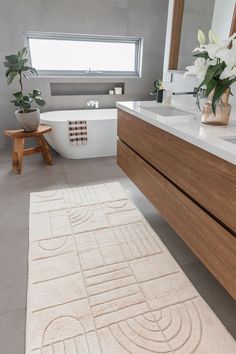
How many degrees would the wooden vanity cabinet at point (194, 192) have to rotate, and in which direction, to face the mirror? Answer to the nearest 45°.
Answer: approximately 135° to its right

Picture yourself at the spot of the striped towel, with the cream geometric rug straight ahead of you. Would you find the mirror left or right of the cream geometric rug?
left

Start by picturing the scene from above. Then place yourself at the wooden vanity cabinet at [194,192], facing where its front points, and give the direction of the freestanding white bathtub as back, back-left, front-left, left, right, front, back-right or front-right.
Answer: right

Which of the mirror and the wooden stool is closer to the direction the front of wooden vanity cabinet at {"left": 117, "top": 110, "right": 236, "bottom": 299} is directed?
the wooden stool

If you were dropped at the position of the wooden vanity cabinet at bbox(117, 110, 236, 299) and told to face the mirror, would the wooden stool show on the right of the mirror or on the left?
left

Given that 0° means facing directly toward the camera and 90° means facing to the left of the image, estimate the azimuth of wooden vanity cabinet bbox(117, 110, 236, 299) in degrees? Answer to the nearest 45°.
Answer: approximately 45°

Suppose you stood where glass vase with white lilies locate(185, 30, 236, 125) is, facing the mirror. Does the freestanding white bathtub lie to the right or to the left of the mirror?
left

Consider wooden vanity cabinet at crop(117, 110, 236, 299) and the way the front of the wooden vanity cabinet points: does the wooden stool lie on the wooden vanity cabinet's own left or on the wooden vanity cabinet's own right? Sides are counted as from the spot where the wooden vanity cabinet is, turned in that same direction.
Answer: on the wooden vanity cabinet's own right

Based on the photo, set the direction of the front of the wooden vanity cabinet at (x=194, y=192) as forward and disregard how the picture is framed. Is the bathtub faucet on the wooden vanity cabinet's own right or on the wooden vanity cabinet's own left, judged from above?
on the wooden vanity cabinet's own right
